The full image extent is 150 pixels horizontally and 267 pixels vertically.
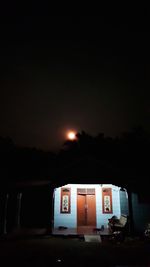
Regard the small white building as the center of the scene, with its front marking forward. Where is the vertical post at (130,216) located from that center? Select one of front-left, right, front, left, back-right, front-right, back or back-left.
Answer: front-left

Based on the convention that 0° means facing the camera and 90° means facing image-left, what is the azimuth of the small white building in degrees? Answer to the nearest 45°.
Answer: approximately 0°
